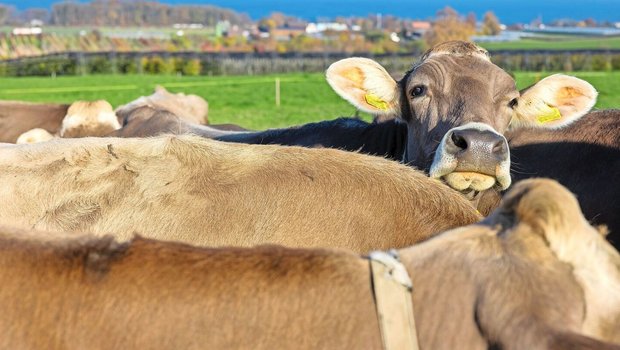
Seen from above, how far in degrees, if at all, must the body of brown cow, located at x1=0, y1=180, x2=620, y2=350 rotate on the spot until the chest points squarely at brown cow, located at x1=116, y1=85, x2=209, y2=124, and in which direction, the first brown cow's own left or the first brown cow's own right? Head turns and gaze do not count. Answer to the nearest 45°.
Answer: approximately 90° to the first brown cow's own left

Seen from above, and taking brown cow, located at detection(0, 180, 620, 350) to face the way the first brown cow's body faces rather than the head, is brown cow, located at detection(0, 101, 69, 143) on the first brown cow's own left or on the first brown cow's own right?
on the first brown cow's own left

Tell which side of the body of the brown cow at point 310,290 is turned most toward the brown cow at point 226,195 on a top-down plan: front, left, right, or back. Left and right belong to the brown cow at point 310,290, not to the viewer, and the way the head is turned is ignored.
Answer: left

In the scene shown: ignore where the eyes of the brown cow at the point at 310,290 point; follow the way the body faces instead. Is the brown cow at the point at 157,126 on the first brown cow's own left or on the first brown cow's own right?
on the first brown cow's own left

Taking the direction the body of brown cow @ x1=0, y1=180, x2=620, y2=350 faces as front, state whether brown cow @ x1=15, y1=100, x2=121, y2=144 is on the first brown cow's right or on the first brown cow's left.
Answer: on the first brown cow's left

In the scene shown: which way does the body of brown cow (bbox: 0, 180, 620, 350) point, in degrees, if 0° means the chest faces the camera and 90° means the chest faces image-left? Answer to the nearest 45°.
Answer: approximately 270°
